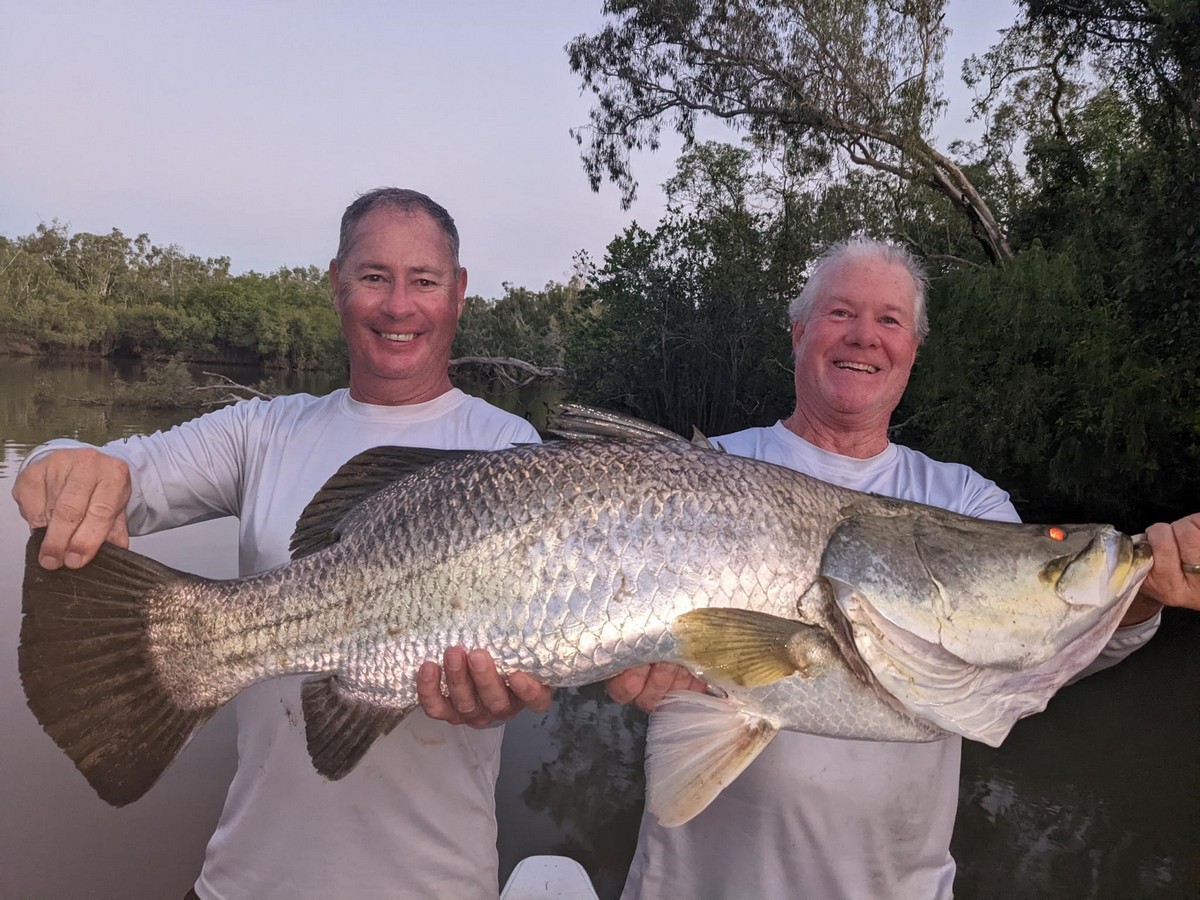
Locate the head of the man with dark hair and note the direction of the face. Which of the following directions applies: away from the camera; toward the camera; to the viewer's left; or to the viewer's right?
toward the camera

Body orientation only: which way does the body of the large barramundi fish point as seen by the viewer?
to the viewer's right

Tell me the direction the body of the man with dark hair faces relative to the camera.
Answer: toward the camera
